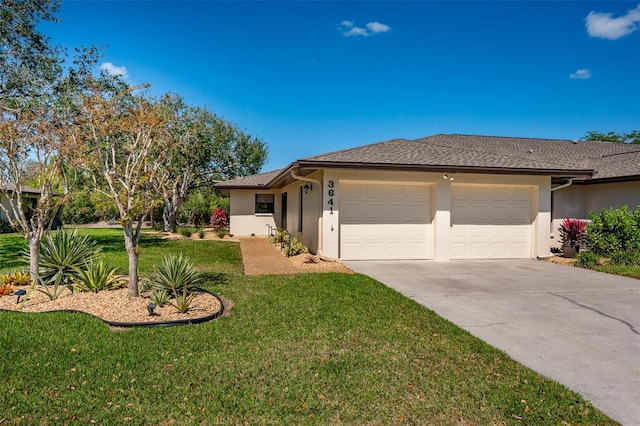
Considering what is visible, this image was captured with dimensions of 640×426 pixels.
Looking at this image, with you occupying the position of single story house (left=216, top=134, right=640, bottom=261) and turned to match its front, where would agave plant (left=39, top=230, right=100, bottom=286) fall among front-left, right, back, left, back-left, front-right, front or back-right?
front-right

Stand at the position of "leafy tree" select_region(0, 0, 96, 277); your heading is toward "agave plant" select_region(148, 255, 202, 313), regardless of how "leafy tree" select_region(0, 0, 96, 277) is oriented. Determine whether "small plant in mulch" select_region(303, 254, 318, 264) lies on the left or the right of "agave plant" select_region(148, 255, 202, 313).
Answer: left

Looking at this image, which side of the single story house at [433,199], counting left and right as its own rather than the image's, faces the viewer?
front

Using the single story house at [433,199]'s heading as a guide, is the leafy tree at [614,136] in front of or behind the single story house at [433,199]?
behind

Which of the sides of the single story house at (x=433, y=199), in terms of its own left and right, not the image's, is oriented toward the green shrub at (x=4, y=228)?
right

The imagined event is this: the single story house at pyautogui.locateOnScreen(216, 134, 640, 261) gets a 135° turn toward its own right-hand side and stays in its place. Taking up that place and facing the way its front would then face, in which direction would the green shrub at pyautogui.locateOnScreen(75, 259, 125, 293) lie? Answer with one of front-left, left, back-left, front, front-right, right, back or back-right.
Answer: left

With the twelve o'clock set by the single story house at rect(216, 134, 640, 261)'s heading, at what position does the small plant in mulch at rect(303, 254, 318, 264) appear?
The small plant in mulch is roughly at 2 o'clock from the single story house.

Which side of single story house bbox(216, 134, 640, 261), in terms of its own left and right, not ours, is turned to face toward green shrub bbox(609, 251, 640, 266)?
left

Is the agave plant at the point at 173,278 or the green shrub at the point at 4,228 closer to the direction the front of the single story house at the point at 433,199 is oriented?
the agave plant

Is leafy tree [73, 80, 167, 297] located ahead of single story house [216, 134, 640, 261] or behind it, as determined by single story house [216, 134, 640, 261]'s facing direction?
ahead

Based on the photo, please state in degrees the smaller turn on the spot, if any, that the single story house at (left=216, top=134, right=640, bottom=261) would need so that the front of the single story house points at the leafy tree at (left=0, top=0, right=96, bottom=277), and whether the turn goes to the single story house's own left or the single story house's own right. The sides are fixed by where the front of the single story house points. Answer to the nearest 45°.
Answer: approximately 90° to the single story house's own right

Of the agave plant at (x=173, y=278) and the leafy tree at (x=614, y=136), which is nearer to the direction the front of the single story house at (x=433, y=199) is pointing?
the agave plant

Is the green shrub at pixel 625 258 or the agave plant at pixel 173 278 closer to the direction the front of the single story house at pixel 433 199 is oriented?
the agave plant

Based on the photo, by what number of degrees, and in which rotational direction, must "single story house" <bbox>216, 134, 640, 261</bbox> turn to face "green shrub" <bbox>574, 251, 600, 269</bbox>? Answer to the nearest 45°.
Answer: approximately 90° to its left
